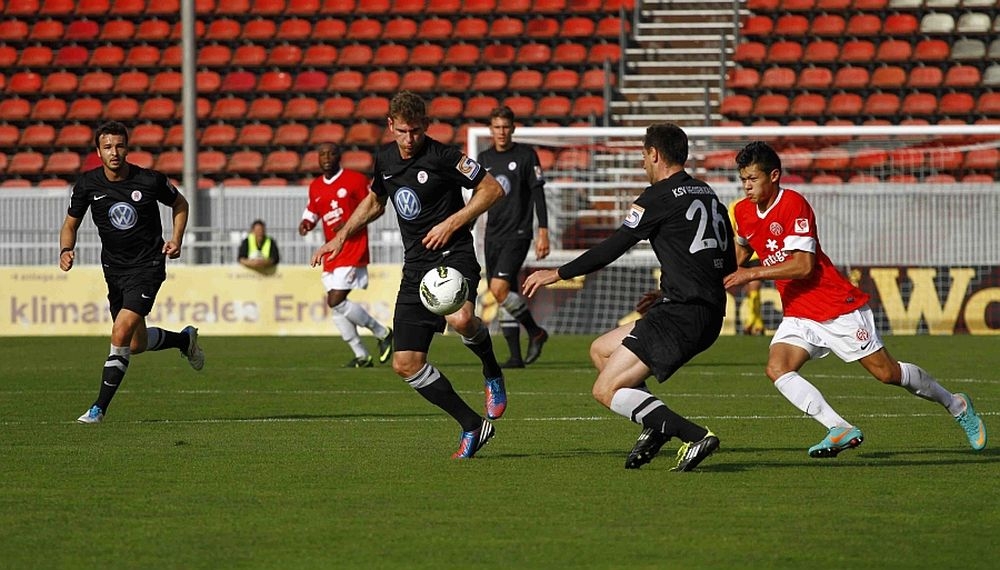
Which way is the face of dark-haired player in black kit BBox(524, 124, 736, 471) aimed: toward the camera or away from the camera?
away from the camera

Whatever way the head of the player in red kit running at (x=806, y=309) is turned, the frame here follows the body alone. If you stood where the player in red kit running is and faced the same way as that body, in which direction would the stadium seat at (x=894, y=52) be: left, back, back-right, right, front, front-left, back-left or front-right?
back-right

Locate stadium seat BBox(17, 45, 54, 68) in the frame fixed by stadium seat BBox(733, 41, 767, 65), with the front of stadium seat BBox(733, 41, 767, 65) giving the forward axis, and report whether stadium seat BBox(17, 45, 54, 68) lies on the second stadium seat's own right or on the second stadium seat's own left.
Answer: on the second stadium seat's own right

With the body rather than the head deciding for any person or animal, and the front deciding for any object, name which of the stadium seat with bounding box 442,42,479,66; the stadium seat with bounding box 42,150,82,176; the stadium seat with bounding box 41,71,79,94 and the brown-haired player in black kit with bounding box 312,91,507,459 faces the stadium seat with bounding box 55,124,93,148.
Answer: the stadium seat with bounding box 41,71,79,94

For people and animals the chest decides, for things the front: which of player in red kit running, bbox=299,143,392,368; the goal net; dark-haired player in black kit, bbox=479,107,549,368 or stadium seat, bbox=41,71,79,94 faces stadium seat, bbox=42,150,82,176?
stadium seat, bbox=41,71,79,94

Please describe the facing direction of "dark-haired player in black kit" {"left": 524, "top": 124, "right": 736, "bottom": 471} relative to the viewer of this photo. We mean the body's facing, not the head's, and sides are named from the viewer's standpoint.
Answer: facing away from the viewer and to the left of the viewer

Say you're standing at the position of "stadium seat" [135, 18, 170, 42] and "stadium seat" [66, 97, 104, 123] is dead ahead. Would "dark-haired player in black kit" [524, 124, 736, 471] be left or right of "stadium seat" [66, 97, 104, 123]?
left

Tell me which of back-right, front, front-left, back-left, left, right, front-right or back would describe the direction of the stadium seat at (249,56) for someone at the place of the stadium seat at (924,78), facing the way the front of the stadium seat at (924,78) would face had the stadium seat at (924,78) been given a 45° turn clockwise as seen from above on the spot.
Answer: front-right

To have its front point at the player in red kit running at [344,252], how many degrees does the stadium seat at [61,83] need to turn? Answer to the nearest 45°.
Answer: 0° — it already faces them

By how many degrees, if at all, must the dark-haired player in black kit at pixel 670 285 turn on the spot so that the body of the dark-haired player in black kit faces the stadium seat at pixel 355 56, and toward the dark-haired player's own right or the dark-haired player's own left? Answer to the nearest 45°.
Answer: approximately 45° to the dark-haired player's own right

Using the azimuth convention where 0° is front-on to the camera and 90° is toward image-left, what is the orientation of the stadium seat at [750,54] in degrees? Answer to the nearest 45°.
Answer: approximately 0°

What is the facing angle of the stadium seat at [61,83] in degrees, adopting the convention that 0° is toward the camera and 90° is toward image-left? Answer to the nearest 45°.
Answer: approximately 0°

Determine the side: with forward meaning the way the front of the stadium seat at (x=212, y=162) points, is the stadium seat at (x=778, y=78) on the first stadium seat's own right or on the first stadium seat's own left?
on the first stadium seat's own left

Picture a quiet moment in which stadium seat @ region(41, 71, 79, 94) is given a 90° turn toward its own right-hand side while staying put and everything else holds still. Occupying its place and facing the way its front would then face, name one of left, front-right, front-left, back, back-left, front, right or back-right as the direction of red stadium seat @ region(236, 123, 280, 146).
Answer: back-left
